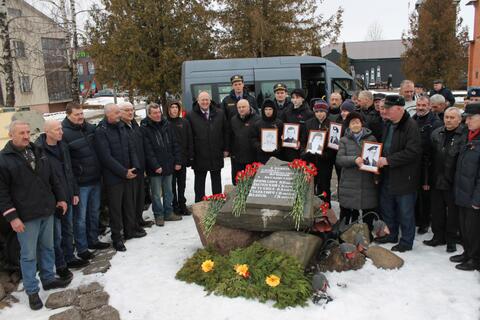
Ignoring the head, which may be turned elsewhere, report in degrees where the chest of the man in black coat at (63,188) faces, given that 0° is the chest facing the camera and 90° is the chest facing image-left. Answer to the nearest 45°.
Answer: approximately 315°

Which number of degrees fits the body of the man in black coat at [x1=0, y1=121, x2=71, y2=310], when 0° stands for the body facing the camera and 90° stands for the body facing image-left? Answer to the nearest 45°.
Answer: approximately 315°

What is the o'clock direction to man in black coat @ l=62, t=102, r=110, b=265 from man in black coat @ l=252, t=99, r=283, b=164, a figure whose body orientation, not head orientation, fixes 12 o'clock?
man in black coat @ l=62, t=102, r=110, b=265 is roughly at 2 o'clock from man in black coat @ l=252, t=99, r=283, b=164.

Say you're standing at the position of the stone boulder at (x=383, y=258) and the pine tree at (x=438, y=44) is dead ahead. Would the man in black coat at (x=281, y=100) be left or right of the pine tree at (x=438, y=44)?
left

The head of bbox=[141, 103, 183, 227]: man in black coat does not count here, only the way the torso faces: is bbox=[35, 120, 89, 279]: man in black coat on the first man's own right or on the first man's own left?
on the first man's own right

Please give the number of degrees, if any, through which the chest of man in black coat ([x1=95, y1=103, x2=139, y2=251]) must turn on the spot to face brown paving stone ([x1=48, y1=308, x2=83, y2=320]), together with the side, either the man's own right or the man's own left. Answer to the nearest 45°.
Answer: approximately 45° to the man's own right

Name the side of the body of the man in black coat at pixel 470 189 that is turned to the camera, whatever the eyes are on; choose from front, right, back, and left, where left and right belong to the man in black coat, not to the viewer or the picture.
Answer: left

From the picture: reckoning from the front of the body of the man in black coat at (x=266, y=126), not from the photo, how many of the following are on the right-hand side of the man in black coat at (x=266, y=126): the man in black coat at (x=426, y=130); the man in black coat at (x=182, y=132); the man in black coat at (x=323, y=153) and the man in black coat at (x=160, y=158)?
2

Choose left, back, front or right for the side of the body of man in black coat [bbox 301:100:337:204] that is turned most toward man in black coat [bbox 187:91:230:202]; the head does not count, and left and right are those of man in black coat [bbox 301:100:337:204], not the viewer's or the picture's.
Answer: right
